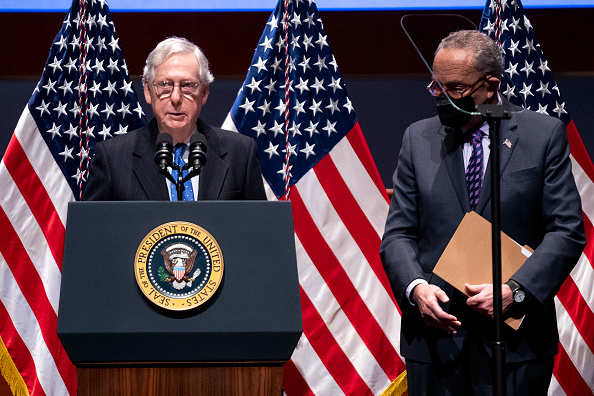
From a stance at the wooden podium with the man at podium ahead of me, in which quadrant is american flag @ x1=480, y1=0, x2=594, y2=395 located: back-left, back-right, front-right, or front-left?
front-right

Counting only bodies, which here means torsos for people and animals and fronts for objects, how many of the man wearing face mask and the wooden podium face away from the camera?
0

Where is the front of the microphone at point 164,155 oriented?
away from the camera

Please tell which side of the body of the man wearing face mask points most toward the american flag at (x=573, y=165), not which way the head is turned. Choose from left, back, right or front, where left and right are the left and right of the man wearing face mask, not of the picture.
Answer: back

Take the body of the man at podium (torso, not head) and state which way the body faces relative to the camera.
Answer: toward the camera

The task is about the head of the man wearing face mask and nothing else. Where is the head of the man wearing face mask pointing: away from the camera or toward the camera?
toward the camera

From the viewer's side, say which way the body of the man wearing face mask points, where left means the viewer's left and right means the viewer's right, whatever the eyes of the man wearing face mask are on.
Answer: facing the viewer

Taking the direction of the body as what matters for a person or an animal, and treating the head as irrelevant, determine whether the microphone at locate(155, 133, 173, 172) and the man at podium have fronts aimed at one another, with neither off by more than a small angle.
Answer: yes

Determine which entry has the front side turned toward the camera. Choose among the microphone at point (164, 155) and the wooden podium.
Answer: the wooden podium

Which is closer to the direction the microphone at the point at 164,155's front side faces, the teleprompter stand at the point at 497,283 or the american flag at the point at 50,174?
the american flag

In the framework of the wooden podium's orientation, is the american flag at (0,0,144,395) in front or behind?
behind

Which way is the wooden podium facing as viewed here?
toward the camera

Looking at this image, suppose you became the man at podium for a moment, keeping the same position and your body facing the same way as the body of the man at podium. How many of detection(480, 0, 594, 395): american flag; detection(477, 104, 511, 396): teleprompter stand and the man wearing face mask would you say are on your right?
0

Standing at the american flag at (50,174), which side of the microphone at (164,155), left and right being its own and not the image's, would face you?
front

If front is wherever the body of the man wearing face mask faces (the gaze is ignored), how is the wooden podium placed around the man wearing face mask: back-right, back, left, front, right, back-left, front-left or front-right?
front-right

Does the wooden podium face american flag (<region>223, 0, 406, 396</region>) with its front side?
no

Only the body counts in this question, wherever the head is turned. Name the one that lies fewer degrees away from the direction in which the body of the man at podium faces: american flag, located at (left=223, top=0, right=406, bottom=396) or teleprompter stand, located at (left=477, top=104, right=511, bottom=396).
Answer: the teleprompter stand

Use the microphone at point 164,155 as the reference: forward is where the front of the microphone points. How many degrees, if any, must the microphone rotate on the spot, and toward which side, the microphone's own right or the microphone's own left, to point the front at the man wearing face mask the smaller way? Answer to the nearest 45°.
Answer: approximately 90° to the microphone's own right
